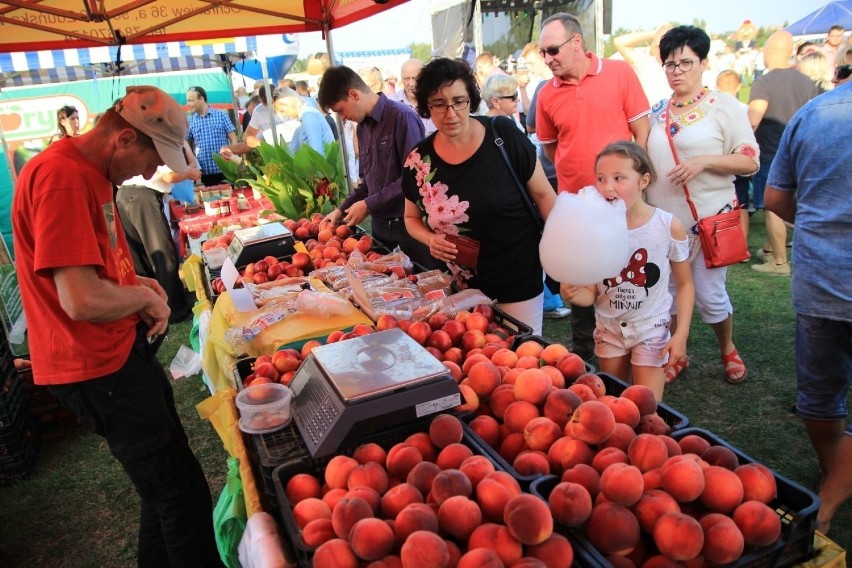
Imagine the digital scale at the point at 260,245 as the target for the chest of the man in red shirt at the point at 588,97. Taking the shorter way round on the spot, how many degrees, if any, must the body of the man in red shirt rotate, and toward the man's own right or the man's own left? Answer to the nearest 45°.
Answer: approximately 45° to the man's own right

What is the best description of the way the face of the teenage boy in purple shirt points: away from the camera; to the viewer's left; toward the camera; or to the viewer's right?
to the viewer's left

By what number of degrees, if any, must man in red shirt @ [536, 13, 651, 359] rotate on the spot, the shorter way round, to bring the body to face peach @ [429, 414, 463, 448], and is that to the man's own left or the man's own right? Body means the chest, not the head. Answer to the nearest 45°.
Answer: approximately 45° to the man's own left

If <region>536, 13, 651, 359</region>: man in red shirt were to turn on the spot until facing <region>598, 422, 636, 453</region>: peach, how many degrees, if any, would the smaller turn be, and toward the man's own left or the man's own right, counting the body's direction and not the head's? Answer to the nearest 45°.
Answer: approximately 45° to the man's own left

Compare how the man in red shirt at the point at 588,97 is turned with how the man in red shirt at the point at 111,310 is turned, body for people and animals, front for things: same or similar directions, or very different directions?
very different directions

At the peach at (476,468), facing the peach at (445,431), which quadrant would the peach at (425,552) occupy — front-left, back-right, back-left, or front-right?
back-left

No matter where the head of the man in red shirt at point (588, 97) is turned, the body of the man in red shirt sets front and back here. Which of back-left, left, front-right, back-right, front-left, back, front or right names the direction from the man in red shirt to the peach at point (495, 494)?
front-left

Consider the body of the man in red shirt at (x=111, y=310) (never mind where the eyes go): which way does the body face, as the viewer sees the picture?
to the viewer's right

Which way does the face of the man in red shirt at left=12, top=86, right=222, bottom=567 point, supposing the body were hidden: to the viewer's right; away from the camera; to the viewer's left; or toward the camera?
to the viewer's right

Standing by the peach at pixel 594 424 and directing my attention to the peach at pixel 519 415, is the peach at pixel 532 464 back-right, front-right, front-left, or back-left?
front-left

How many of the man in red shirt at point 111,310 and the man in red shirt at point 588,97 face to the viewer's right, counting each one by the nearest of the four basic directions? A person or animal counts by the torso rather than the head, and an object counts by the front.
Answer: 1

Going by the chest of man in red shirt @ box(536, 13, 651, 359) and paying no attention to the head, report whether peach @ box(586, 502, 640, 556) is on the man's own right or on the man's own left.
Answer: on the man's own left

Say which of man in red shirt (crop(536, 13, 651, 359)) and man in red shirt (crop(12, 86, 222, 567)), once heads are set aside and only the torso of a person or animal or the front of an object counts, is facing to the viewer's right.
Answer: man in red shirt (crop(12, 86, 222, 567))

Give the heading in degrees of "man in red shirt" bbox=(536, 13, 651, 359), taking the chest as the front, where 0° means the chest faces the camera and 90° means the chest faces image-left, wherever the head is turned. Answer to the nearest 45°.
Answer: approximately 45°
